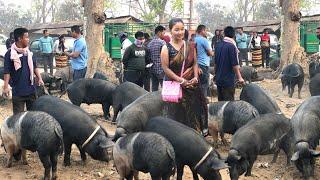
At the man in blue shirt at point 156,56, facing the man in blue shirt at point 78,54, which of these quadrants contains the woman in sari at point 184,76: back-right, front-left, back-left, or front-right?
back-left

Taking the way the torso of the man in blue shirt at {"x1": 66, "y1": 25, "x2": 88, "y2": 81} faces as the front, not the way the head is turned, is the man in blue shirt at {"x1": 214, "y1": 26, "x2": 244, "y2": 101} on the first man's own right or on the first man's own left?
on the first man's own left

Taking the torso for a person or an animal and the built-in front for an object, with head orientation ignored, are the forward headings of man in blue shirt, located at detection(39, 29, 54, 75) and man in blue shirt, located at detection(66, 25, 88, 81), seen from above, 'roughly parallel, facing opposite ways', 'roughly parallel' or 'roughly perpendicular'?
roughly perpendicular

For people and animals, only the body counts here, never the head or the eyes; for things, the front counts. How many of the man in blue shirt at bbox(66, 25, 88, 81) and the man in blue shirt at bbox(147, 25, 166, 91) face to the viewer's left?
1
